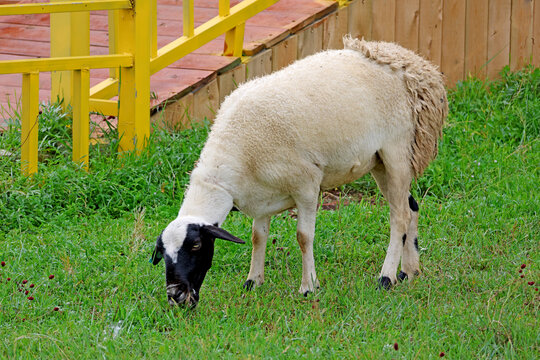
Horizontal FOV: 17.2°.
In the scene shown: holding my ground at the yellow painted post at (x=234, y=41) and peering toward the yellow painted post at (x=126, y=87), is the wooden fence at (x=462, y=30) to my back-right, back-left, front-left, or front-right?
back-left

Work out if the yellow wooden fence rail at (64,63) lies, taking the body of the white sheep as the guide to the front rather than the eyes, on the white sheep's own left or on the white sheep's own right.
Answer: on the white sheep's own right

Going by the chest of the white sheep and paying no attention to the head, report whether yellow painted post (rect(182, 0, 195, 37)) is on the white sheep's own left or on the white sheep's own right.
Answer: on the white sheep's own right

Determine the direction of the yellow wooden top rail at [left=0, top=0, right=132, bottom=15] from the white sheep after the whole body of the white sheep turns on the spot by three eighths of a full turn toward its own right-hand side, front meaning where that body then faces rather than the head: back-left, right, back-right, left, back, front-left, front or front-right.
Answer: front-left

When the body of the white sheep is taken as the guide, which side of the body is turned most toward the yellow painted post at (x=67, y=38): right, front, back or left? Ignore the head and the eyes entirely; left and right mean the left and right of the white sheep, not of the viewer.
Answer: right

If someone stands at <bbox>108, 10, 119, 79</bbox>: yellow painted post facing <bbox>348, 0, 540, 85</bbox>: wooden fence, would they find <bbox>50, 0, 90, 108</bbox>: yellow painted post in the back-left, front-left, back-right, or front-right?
back-right

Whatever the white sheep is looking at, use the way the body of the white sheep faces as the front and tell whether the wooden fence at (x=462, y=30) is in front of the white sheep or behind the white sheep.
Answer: behind

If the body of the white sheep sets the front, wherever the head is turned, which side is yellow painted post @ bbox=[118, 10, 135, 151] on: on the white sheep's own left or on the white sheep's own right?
on the white sheep's own right

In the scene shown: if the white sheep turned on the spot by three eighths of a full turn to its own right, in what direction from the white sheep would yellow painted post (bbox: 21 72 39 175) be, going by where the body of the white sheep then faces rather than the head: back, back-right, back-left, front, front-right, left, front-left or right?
front-left

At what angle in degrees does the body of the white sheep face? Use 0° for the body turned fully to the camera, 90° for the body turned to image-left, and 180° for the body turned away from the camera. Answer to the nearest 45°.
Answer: approximately 45°
